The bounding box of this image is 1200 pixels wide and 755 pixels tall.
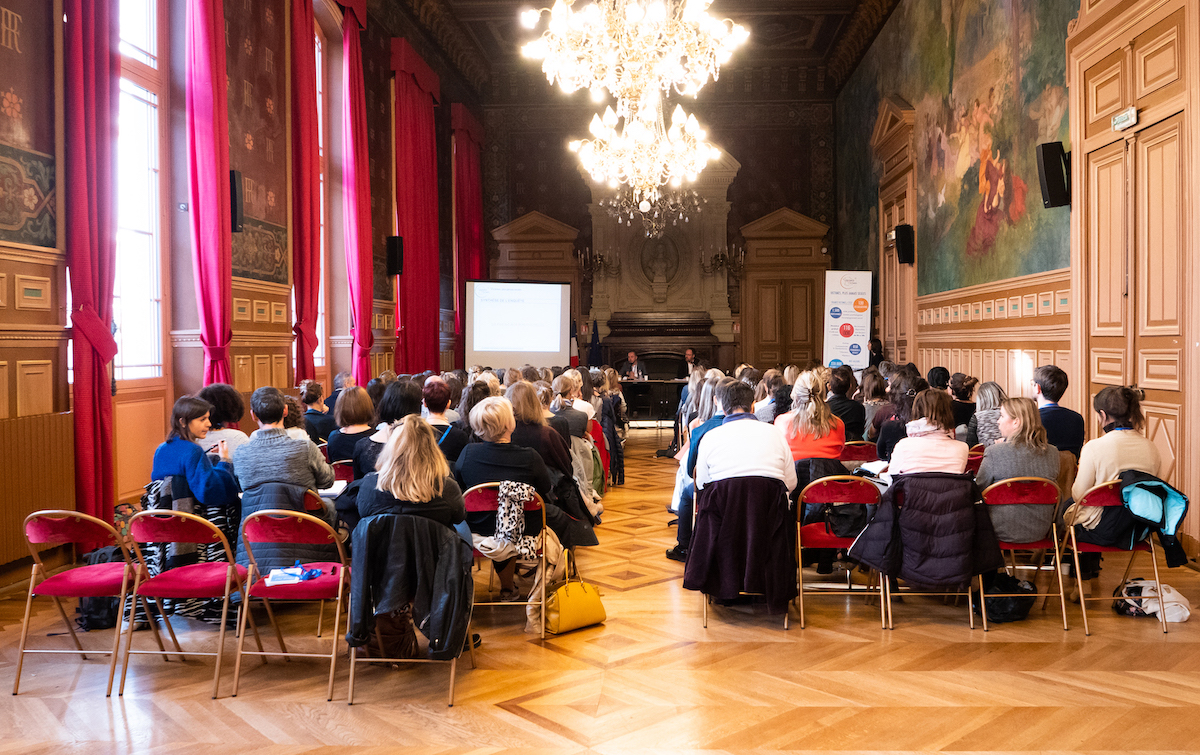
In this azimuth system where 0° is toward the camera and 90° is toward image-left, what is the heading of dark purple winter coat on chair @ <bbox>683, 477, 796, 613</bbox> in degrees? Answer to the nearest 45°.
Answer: approximately 180°

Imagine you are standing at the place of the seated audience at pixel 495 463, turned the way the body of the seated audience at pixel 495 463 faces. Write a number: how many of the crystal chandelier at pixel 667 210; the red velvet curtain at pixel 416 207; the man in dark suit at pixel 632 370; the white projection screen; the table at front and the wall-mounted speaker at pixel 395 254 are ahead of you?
6

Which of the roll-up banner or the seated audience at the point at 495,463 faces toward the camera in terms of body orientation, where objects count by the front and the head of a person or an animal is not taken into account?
the roll-up banner

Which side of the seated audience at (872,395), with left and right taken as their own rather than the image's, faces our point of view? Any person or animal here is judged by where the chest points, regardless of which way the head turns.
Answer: back

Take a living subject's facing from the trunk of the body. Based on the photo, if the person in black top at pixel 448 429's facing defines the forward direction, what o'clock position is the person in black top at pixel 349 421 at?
the person in black top at pixel 349 421 is roughly at 10 o'clock from the person in black top at pixel 448 429.

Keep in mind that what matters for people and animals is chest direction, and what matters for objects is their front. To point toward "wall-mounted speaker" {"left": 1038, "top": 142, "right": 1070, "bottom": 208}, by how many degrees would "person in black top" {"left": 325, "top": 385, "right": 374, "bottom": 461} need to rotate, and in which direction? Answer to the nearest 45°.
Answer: approximately 90° to their right

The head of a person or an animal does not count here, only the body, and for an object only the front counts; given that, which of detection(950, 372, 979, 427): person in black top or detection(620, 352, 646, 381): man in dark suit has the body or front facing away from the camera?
the person in black top

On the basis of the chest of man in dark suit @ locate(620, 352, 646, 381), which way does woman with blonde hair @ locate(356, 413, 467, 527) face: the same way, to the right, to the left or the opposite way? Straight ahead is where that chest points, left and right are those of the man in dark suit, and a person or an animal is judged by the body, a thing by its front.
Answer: the opposite way

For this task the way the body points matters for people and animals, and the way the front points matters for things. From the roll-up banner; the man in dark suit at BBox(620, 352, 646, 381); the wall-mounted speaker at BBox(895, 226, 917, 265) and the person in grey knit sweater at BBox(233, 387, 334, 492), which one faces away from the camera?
the person in grey knit sweater

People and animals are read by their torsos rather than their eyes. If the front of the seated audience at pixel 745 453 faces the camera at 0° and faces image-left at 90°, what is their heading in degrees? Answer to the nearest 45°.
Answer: approximately 180°

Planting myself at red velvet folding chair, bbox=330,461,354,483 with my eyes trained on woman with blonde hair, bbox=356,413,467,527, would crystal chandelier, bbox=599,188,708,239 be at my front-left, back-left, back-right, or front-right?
back-left

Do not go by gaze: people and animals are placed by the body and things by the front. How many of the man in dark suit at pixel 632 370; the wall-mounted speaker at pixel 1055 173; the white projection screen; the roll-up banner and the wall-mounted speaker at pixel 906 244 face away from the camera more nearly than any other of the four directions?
0

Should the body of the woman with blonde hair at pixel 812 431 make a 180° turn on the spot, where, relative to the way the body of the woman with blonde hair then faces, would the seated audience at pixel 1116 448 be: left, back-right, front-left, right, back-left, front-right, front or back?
left

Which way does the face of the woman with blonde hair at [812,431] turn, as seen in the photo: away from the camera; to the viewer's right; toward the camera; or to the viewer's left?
away from the camera

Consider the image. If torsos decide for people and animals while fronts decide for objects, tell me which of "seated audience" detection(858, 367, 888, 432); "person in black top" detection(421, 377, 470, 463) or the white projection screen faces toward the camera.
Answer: the white projection screen

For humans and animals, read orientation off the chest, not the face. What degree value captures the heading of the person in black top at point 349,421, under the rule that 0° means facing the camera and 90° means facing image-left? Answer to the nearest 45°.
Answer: approximately 180°

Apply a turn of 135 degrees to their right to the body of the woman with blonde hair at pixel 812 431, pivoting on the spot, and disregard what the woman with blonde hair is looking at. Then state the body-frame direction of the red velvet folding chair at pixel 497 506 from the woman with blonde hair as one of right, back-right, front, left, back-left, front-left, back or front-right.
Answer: right

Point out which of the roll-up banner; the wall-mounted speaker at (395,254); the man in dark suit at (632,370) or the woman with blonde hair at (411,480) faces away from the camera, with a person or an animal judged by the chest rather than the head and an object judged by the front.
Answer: the woman with blonde hair

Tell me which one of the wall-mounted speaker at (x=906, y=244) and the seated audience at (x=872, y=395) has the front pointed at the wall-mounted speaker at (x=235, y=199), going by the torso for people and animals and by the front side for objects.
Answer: the wall-mounted speaker at (x=906, y=244)

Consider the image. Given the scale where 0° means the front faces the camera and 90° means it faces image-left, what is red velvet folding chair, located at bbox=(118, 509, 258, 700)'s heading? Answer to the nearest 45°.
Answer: approximately 225°

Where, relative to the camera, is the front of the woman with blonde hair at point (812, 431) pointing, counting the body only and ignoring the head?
away from the camera

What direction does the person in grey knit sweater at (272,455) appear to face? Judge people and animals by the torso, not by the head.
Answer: away from the camera

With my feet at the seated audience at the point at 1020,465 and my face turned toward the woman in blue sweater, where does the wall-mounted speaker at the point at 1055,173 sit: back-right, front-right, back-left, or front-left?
back-right

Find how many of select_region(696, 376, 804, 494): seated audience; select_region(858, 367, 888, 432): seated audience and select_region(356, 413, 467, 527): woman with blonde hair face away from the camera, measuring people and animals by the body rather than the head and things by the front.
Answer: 3

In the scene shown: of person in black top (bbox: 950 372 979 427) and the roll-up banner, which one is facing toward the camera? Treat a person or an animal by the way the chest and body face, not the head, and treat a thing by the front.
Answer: the roll-up banner
